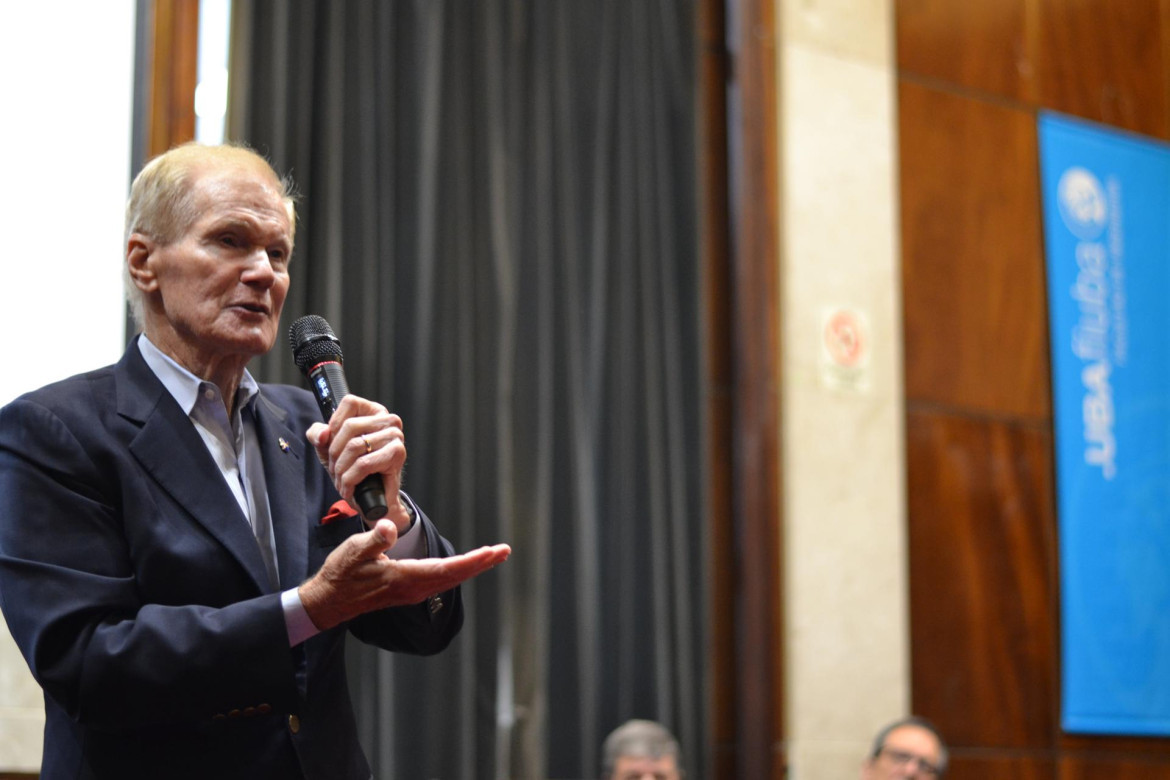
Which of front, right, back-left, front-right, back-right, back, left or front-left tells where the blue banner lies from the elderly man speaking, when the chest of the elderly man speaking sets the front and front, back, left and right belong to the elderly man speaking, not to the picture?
left

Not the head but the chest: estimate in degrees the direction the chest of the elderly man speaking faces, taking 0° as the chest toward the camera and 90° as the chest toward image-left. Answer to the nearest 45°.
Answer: approximately 315°

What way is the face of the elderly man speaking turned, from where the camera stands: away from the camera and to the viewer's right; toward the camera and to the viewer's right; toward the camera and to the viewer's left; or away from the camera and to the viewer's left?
toward the camera and to the viewer's right
